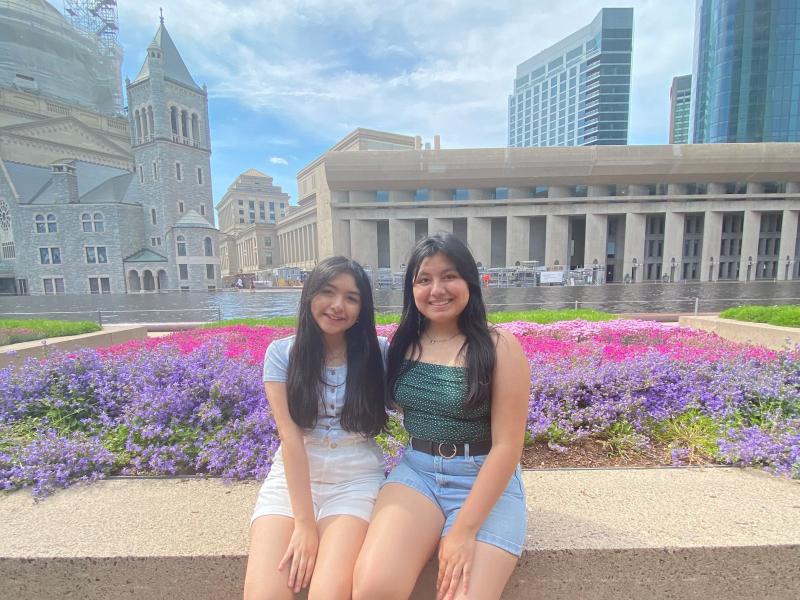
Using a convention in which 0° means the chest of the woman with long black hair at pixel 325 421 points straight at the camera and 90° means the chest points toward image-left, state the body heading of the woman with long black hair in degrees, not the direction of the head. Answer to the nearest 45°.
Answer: approximately 0°

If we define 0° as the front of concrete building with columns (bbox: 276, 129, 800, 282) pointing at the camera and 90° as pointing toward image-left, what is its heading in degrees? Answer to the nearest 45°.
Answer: approximately 0°

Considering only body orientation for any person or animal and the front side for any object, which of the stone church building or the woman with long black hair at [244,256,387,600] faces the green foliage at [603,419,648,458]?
the stone church building

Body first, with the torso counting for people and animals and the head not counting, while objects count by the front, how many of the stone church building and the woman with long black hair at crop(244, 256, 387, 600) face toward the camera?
2

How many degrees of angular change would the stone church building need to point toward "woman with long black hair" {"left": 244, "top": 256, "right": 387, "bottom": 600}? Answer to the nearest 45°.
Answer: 0° — it already faces them

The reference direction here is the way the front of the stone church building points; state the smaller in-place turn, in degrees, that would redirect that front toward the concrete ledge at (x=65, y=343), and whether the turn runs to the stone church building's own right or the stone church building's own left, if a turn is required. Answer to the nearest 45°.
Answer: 0° — it already faces it

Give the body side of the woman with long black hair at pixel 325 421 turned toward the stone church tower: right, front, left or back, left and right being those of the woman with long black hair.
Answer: back

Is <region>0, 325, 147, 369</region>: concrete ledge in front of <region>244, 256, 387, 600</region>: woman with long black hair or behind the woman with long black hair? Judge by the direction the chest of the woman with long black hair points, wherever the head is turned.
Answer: behind

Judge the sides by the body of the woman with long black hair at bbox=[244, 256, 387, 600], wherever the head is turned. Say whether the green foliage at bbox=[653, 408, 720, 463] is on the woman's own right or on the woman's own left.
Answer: on the woman's own left

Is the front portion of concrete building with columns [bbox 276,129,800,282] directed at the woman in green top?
yes
